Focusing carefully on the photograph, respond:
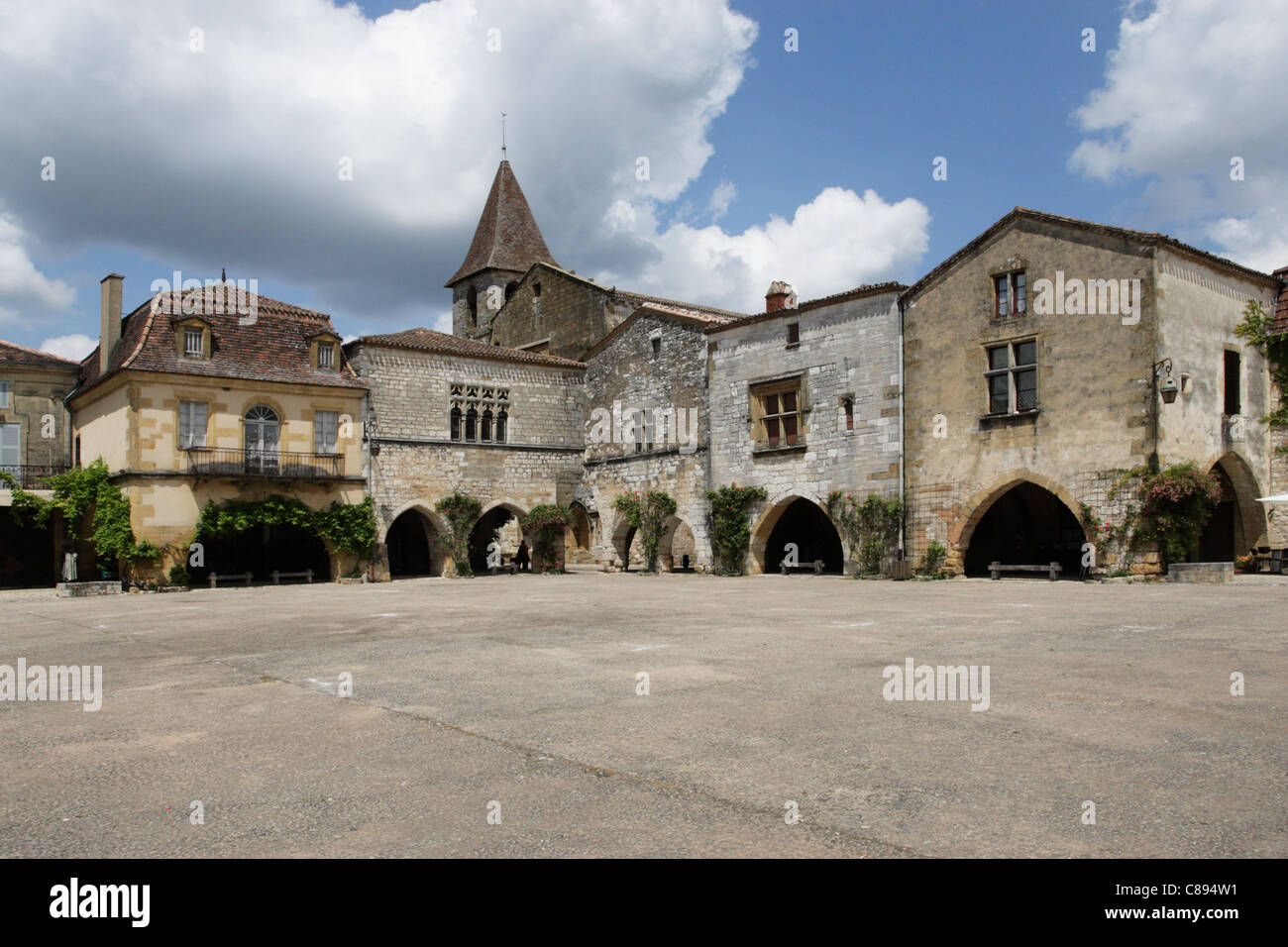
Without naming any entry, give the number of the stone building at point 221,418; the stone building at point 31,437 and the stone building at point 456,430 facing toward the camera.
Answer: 3

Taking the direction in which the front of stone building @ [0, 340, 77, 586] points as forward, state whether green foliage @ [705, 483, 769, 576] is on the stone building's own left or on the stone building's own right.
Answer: on the stone building's own left

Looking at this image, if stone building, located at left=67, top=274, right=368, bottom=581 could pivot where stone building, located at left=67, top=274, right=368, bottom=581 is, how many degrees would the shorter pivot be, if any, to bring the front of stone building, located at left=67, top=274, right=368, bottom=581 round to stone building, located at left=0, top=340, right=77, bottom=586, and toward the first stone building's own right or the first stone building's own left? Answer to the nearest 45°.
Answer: approximately 135° to the first stone building's own right

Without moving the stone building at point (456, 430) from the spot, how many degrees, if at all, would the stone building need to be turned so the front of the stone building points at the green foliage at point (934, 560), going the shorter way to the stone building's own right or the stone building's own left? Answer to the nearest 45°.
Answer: approximately 45° to the stone building's own left

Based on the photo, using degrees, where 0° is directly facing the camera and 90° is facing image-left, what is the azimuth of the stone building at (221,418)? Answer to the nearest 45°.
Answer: approximately 0°

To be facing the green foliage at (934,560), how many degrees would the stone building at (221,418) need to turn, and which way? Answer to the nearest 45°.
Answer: approximately 45° to its left
